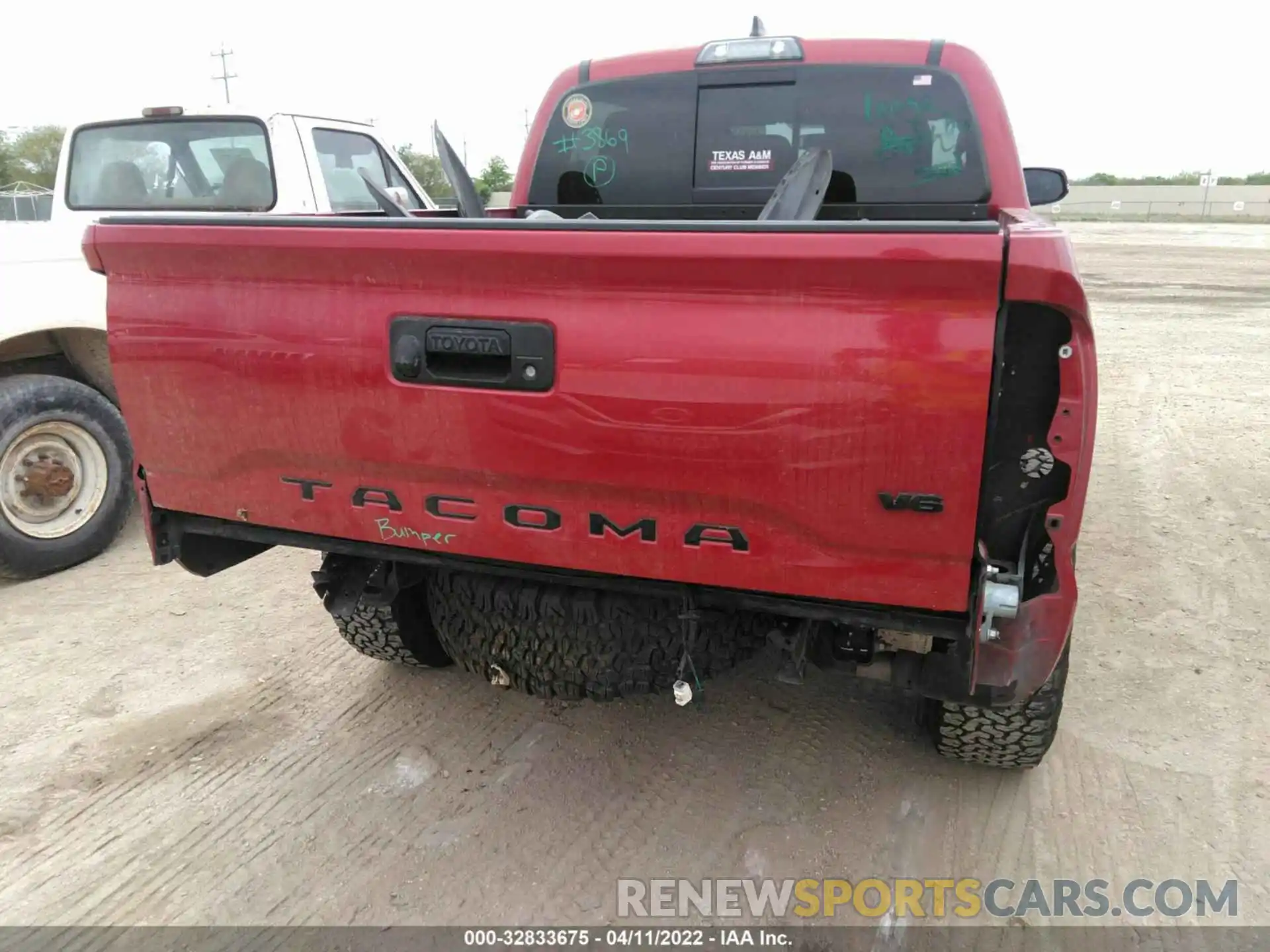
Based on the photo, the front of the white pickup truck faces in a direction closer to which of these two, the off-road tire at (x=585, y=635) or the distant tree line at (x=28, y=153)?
the distant tree line

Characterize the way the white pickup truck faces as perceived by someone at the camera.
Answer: facing away from the viewer and to the right of the viewer

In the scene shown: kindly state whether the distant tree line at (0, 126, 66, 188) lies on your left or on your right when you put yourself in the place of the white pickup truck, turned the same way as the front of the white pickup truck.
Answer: on your left

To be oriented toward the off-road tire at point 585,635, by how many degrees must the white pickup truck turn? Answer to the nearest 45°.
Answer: approximately 135° to its right
